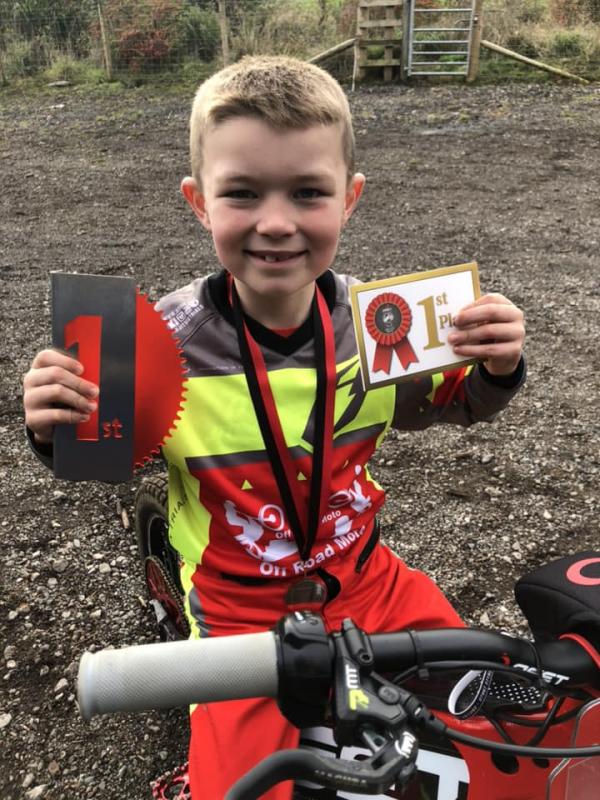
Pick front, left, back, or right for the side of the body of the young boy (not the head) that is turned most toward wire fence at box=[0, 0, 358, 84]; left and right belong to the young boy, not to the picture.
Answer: back

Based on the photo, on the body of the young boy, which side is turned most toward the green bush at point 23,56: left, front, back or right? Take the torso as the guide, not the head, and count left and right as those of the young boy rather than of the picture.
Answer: back

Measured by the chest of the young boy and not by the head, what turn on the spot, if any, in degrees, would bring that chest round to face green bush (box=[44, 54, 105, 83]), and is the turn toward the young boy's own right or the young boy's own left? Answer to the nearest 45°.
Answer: approximately 180°

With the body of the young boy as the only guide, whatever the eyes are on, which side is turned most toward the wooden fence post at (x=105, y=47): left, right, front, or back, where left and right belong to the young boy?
back

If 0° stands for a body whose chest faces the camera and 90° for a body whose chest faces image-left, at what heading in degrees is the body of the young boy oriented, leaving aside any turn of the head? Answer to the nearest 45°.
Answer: approximately 0°

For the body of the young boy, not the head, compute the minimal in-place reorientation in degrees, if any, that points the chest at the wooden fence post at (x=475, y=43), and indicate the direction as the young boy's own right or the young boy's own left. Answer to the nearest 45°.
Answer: approximately 180°

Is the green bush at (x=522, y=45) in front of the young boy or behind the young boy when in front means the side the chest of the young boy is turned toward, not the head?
behind

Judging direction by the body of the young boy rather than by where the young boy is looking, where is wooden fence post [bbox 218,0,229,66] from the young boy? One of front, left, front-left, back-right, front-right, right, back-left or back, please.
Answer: back

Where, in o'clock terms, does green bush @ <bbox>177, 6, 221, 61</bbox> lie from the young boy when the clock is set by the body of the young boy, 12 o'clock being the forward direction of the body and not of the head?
The green bush is roughly at 6 o'clock from the young boy.
